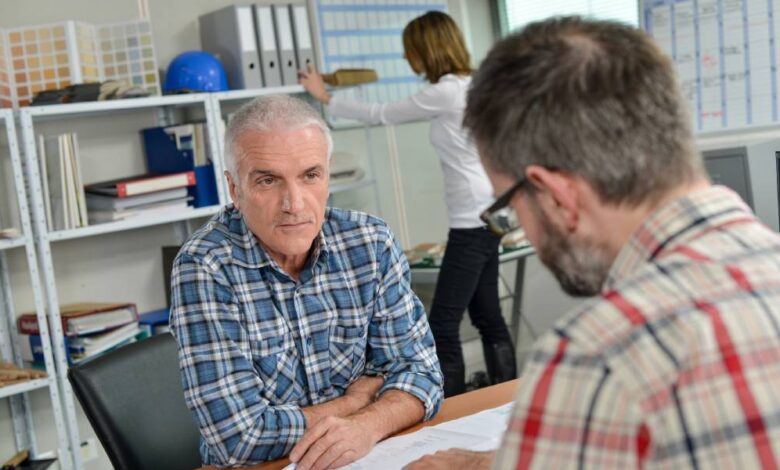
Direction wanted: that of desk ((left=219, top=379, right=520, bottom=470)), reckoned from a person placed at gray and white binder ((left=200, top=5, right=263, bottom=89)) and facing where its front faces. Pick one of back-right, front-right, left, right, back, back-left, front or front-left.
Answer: front-right

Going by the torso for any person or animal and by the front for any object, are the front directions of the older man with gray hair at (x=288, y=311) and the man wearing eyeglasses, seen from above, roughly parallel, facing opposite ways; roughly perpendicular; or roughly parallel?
roughly parallel, facing opposite ways

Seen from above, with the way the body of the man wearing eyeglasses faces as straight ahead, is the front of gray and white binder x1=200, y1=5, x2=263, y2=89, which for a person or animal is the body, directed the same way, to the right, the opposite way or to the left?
the opposite way

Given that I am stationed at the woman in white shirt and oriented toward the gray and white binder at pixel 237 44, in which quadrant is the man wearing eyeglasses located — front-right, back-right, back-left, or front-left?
back-left

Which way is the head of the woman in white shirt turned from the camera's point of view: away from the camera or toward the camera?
away from the camera

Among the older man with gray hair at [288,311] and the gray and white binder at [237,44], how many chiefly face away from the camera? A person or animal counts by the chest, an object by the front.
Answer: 0

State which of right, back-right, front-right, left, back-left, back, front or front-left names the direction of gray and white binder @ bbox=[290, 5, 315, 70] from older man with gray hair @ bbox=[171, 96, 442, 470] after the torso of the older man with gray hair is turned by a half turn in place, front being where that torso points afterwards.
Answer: front-right

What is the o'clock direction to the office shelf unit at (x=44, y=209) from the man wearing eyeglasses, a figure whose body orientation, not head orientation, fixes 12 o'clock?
The office shelf unit is roughly at 12 o'clock from the man wearing eyeglasses.

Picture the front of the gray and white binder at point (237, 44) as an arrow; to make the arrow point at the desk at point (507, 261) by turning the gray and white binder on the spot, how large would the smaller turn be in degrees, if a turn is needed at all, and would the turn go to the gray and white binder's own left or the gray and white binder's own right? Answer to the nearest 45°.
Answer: approximately 45° to the gray and white binder's own left

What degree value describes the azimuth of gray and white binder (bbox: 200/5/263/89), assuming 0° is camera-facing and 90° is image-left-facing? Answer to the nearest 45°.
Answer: approximately 315°

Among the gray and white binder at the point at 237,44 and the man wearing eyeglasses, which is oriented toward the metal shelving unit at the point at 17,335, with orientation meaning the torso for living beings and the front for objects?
the man wearing eyeglasses

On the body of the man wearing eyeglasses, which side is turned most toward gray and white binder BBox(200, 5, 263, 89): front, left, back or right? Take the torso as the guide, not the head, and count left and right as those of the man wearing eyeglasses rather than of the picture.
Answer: front

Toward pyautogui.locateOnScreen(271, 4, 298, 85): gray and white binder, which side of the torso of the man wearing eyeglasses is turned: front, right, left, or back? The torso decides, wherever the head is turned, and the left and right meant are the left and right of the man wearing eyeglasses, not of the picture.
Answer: front

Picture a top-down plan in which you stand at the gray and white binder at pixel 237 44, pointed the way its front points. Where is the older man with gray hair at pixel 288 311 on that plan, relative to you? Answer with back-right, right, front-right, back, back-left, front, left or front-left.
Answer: front-right

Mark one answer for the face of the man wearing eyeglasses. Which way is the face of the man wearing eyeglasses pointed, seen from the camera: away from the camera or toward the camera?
away from the camera

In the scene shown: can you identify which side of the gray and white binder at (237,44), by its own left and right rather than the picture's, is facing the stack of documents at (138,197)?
right

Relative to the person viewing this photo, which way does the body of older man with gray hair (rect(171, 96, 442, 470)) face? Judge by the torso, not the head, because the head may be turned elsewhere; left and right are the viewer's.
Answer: facing the viewer and to the right of the viewer

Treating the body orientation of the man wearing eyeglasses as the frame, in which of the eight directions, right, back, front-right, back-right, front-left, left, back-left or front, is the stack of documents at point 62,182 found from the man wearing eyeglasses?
front

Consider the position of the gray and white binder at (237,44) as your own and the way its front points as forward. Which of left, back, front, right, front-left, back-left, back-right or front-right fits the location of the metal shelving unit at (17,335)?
right
